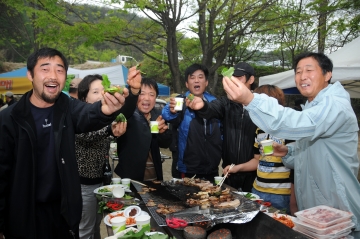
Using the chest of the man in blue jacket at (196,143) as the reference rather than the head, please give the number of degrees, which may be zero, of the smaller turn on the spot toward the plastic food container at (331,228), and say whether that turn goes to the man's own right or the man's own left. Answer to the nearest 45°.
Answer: approximately 45° to the man's own left

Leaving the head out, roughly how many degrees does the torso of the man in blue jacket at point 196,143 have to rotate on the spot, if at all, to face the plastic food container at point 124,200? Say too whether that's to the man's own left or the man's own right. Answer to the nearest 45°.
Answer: approximately 45° to the man's own right

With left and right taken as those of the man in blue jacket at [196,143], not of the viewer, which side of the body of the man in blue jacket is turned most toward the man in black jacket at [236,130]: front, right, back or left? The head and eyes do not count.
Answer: left

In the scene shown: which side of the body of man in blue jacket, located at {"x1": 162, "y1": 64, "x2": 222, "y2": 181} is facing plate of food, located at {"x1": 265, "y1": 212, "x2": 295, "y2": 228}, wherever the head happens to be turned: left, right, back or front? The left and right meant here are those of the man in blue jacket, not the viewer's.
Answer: front

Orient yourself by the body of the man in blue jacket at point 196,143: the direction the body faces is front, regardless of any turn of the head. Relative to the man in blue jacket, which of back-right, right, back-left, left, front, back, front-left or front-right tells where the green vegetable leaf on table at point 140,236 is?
front

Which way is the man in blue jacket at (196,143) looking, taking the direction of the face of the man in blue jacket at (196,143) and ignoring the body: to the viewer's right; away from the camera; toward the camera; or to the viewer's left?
toward the camera

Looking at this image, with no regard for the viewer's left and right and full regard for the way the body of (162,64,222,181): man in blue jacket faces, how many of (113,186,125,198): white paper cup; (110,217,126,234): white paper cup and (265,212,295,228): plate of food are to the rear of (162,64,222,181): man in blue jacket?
0

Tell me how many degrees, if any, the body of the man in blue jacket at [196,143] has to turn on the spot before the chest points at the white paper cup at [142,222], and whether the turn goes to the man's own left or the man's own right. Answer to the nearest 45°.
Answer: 0° — they already face it

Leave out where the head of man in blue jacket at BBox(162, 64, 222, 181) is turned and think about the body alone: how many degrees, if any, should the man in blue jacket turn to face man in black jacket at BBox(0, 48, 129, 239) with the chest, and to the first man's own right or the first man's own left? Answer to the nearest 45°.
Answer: approximately 45° to the first man's own right

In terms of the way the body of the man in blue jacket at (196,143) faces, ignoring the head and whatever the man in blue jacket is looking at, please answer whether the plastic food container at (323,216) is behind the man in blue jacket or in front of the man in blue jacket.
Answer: in front

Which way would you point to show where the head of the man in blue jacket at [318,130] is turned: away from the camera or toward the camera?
toward the camera

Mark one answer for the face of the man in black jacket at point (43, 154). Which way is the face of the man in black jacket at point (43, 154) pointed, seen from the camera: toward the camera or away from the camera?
toward the camera

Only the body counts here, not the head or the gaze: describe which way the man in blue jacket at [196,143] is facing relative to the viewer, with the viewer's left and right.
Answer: facing the viewer

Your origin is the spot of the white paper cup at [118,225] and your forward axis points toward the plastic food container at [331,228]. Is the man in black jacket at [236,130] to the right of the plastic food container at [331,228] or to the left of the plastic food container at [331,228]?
left
